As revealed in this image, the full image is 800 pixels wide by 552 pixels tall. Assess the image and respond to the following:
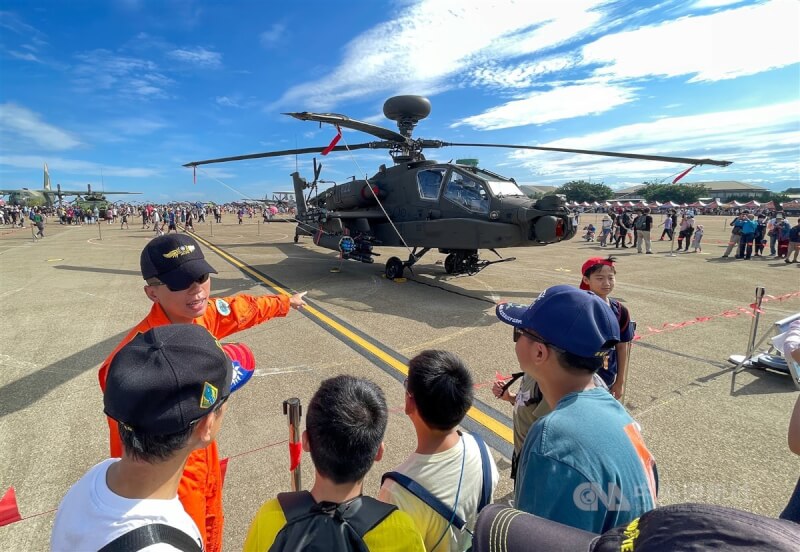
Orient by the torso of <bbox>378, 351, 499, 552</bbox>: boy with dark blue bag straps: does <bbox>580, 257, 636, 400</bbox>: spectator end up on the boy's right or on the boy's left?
on the boy's right

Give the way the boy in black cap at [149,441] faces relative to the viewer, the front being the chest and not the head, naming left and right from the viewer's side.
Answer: facing away from the viewer and to the right of the viewer

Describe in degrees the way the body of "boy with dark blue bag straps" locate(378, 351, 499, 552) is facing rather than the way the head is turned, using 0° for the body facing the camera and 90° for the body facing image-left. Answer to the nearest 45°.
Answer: approximately 135°

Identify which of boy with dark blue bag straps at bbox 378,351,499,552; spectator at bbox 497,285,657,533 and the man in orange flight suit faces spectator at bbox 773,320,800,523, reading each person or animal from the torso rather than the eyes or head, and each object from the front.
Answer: the man in orange flight suit

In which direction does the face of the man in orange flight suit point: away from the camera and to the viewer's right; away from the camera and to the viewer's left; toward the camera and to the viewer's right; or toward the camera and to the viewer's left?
toward the camera and to the viewer's right

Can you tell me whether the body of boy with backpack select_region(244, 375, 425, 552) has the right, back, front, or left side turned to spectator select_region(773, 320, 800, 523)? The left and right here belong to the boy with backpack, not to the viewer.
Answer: right

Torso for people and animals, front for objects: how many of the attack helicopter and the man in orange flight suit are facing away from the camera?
0

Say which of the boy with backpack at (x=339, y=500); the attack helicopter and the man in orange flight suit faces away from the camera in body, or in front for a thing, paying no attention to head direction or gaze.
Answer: the boy with backpack

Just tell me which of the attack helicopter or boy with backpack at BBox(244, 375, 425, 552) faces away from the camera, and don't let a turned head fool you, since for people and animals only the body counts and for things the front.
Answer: the boy with backpack

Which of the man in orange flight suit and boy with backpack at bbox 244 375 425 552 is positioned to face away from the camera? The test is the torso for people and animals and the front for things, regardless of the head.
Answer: the boy with backpack

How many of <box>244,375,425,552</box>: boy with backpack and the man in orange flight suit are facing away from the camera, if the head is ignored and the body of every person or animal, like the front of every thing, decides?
1

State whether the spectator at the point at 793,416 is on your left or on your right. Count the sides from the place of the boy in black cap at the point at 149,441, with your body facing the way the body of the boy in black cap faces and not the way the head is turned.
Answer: on your right

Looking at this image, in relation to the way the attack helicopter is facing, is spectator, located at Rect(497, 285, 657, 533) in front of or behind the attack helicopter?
in front

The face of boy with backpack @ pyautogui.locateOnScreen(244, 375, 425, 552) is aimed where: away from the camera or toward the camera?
away from the camera

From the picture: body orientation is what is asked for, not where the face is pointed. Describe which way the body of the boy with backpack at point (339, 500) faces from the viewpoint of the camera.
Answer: away from the camera

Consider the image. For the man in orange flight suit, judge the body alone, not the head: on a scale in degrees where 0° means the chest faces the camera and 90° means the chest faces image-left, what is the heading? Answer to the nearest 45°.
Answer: approximately 315°

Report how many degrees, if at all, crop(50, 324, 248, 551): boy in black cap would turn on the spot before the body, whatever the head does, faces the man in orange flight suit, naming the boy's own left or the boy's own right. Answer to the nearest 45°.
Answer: approximately 45° to the boy's own left
